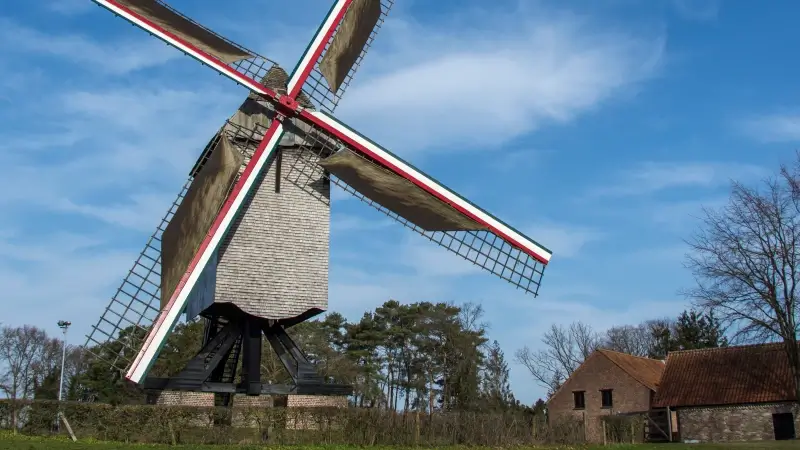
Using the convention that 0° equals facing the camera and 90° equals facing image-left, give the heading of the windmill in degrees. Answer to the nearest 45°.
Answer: approximately 0°

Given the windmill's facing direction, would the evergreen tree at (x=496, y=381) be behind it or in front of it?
behind

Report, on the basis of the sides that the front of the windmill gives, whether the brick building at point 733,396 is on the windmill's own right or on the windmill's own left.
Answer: on the windmill's own left

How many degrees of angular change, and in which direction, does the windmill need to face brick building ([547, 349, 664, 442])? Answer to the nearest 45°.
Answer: approximately 135° to its left

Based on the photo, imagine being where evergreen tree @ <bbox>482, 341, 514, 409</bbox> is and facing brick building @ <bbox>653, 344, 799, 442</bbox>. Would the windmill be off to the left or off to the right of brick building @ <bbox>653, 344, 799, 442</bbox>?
right
